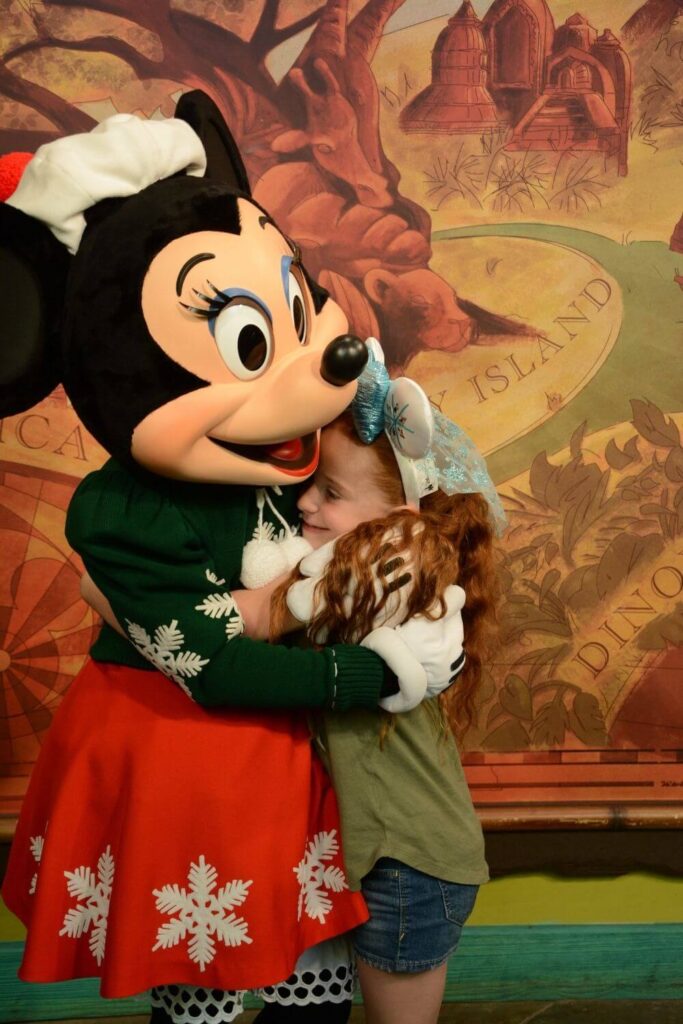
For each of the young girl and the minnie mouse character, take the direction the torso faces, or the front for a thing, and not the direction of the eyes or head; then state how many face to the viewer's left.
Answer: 1

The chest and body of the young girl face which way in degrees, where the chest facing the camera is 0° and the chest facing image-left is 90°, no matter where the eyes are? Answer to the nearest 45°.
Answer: approximately 90°

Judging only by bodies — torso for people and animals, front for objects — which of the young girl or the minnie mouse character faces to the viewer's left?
the young girl

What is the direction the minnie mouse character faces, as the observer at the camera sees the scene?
facing the viewer and to the right of the viewer

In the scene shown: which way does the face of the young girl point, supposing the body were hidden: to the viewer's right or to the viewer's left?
to the viewer's left
